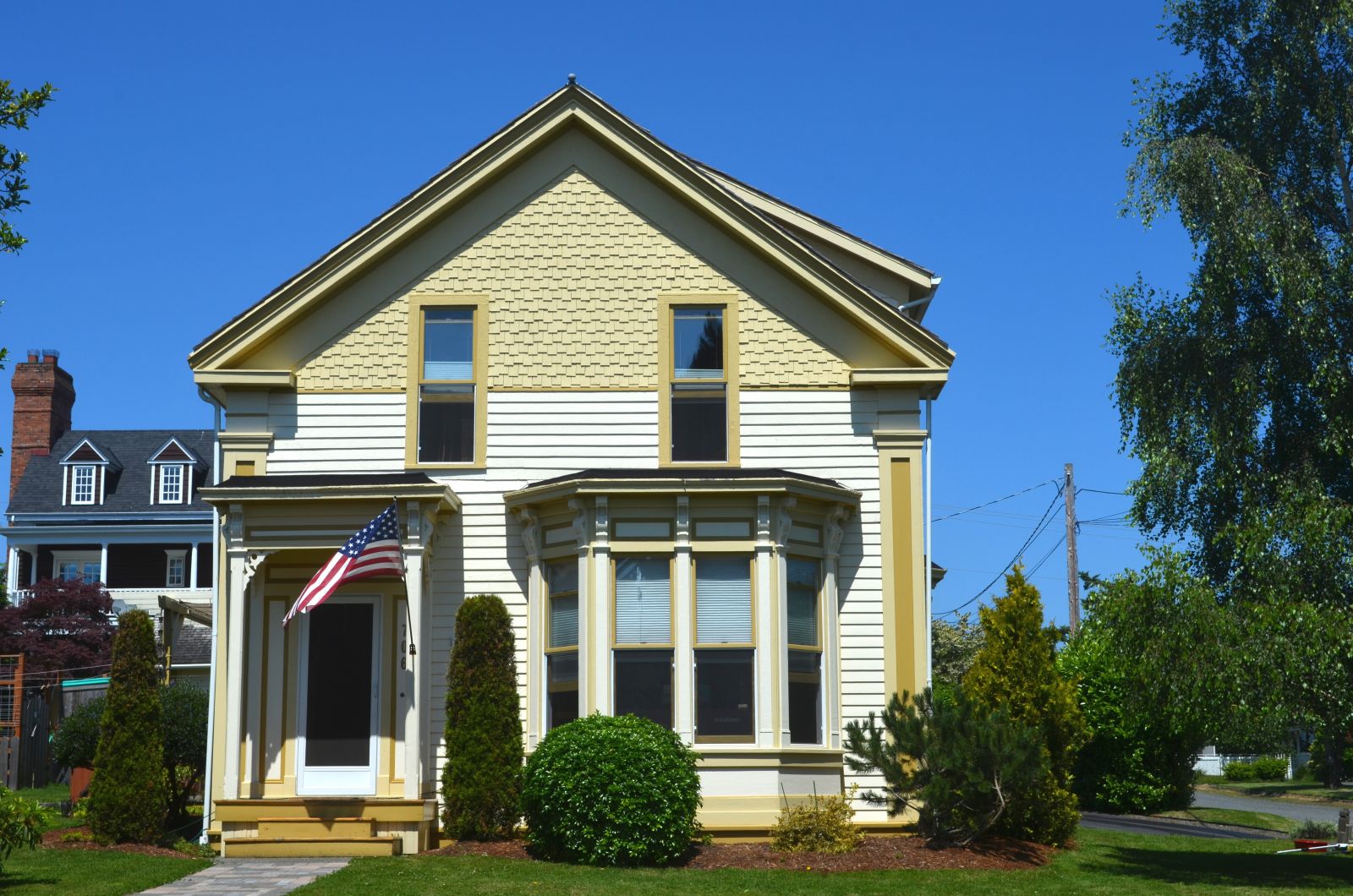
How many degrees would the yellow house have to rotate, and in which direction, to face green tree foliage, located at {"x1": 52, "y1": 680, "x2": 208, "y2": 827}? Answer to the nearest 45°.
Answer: approximately 90° to its right

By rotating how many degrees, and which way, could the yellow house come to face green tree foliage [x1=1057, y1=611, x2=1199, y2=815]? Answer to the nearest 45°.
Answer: approximately 135° to its left

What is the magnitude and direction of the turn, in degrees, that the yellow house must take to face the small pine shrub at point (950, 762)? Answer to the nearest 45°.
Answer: approximately 45° to its left

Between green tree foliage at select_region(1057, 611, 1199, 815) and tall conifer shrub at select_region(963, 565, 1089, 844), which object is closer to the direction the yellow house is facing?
the tall conifer shrub

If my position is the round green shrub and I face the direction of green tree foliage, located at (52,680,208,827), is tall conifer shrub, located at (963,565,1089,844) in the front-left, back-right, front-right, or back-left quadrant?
back-right

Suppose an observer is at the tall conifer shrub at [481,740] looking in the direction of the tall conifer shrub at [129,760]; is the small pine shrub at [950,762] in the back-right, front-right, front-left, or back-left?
back-left

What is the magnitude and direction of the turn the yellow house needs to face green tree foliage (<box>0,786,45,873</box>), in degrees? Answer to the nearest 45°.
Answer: approximately 45° to its right

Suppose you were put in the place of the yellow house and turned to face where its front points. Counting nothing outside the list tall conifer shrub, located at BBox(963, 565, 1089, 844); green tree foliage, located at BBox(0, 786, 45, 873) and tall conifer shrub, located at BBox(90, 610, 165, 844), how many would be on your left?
1

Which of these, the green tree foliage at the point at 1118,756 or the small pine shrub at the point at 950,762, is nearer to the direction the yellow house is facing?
the small pine shrub

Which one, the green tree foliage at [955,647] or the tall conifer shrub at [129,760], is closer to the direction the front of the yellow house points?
the tall conifer shrub

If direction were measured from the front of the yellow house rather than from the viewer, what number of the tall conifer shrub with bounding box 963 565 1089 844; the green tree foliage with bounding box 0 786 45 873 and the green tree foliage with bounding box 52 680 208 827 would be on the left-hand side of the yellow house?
1

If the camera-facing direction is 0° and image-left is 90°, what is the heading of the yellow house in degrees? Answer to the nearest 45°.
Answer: approximately 0°

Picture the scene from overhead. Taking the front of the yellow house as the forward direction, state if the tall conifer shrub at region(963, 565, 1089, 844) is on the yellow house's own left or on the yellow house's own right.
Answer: on the yellow house's own left
